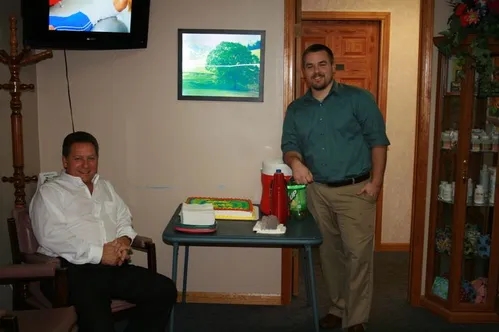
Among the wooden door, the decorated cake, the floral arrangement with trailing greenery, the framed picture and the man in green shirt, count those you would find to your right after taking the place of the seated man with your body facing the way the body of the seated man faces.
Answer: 0

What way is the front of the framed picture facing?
toward the camera

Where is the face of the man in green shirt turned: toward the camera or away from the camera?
toward the camera

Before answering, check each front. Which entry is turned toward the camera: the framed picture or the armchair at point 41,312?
the framed picture

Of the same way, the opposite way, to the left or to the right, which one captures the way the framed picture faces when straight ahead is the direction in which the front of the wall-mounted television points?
the same way

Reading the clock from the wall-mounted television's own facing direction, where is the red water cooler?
The red water cooler is roughly at 10 o'clock from the wall-mounted television.

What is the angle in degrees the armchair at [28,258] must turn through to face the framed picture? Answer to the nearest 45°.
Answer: approximately 90° to its left

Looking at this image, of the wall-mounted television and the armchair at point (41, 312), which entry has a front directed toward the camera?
the wall-mounted television

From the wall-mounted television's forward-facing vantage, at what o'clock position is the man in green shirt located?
The man in green shirt is roughly at 10 o'clock from the wall-mounted television.

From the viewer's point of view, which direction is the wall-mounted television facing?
toward the camera

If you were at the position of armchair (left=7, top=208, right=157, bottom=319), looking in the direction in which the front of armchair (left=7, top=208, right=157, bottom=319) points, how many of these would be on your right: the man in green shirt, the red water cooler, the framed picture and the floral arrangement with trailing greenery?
0

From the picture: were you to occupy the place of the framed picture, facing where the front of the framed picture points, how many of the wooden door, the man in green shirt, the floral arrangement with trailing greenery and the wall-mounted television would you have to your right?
1

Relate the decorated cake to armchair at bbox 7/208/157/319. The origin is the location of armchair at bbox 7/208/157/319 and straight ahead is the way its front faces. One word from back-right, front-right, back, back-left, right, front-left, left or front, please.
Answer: front-left

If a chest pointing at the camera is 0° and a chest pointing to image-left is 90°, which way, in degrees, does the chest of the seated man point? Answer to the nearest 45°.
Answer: approximately 315°

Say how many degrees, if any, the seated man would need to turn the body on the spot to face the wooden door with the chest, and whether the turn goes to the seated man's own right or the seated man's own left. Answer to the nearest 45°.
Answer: approximately 90° to the seated man's own left
